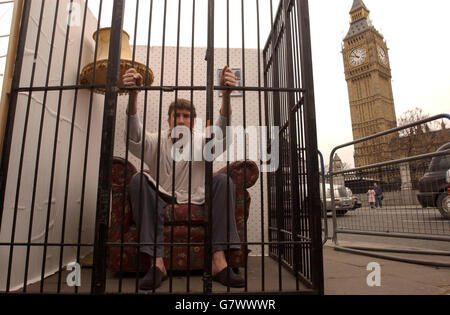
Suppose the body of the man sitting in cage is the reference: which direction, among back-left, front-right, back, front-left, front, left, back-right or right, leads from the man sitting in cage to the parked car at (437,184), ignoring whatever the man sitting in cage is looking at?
left

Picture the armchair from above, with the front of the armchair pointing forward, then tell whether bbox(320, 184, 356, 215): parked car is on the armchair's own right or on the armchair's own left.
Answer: on the armchair's own left

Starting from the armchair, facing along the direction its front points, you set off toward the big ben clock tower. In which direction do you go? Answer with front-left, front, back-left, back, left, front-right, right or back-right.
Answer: back-left

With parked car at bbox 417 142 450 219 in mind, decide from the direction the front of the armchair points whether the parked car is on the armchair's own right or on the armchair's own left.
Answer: on the armchair's own left

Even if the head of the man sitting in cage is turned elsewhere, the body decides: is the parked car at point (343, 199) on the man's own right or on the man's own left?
on the man's own left

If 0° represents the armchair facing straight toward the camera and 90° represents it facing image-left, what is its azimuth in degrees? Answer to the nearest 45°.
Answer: approximately 0°

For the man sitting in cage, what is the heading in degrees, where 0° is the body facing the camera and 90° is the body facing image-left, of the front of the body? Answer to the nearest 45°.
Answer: approximately 0°
